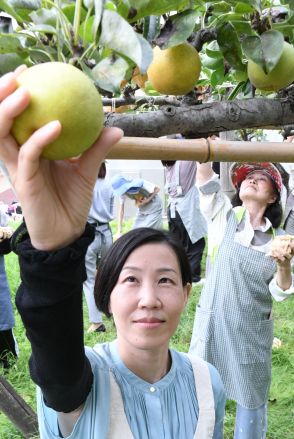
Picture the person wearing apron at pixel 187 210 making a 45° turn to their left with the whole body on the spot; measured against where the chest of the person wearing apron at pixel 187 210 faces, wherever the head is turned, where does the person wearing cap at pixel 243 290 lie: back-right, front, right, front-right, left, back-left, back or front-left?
back-right

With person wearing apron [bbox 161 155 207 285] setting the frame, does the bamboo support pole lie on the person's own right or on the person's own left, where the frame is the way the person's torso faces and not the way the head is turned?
on the person's own right

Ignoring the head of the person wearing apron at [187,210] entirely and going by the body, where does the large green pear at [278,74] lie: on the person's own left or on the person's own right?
on the person's own right

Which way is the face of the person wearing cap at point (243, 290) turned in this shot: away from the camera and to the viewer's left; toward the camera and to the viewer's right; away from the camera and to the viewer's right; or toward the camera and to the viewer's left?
toward the camera and to the viewer's left
